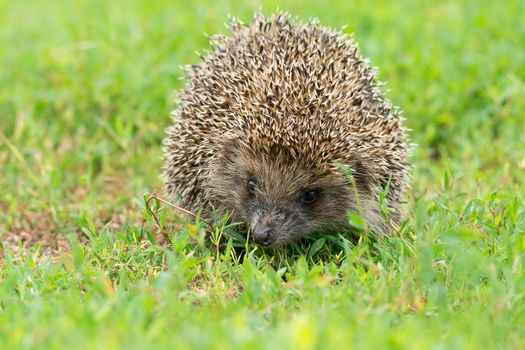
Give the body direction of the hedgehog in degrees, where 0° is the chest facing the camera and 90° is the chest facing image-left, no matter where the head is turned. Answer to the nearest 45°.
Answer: approximately 0°
